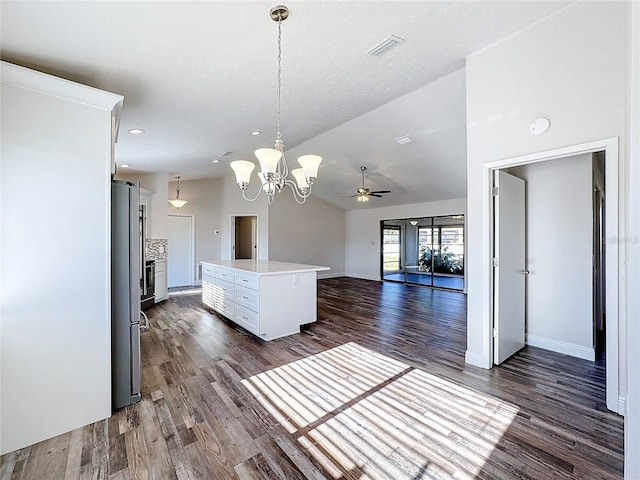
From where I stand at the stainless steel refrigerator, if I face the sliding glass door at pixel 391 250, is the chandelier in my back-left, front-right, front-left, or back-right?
front-right

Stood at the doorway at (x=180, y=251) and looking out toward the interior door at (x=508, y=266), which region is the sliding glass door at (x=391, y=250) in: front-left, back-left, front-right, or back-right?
front-left

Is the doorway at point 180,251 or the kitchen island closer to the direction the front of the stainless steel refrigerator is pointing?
the kitchen island

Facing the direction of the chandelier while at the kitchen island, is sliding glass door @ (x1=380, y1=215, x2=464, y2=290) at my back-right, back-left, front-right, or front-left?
back-left

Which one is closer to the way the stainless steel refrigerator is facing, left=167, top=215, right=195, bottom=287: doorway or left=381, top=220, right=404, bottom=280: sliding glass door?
the sliding glass door

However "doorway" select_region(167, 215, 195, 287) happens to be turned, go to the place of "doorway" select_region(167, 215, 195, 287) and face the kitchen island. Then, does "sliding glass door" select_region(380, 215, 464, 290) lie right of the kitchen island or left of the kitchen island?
left

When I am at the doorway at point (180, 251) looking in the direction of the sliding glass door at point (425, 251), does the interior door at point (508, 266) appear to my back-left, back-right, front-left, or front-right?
front-right

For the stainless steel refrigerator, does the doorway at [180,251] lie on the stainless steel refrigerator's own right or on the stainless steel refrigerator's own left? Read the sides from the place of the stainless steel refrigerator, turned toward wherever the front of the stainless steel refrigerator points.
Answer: on the stainless steel refrigerator's own left

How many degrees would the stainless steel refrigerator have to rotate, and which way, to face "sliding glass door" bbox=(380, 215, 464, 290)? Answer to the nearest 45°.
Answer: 0° — it already faces it

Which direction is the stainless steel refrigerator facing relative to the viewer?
to the viewer's right
